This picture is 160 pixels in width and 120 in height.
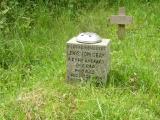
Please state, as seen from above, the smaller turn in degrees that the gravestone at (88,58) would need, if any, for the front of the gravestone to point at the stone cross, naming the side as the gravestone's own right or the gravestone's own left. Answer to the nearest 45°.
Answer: approximately 180°

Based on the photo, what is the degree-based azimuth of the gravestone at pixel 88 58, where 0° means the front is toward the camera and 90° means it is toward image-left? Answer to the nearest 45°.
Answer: approximately 0°
